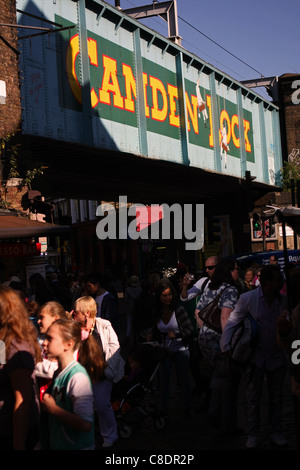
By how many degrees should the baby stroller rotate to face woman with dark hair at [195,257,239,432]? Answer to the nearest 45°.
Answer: approximately 90° to its left

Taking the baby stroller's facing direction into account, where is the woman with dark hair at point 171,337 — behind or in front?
behind

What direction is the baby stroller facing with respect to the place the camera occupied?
facing the viewer and to the left of the viewer

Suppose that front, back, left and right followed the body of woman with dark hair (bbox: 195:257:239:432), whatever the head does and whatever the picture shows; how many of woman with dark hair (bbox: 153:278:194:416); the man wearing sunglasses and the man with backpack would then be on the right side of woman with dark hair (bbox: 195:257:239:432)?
1

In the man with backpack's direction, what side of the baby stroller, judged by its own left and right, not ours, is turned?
left
